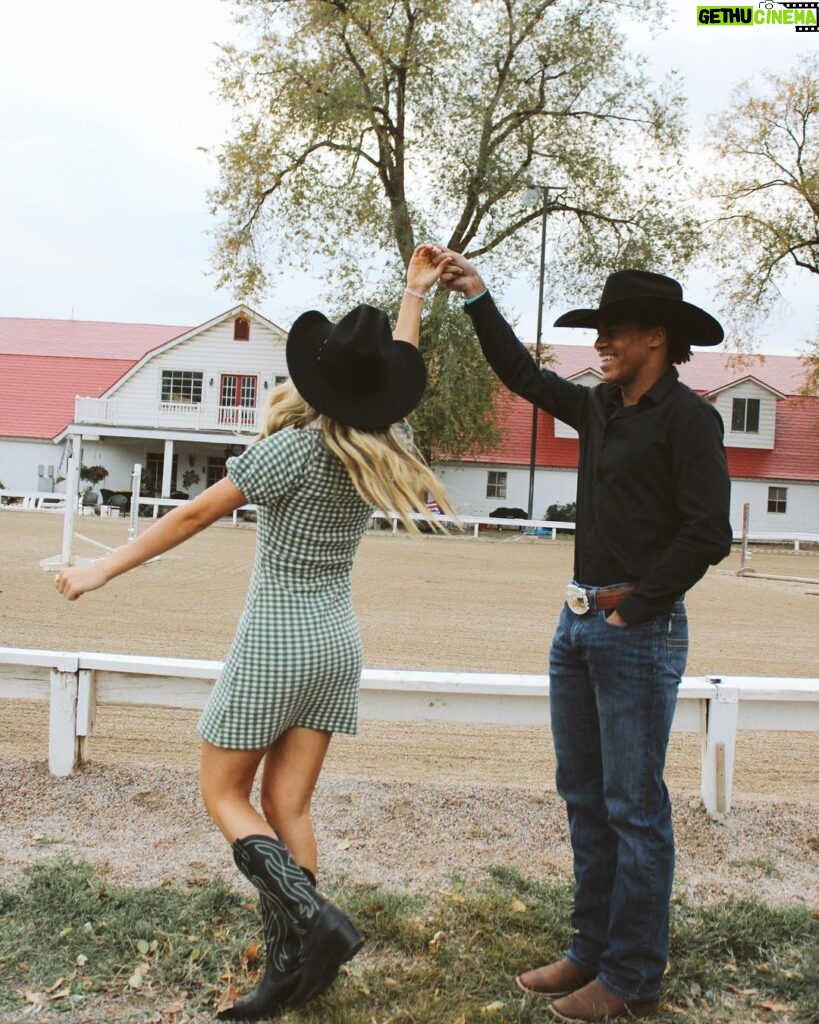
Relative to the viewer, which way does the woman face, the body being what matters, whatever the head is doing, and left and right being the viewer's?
facing away from the viewer and to the left of the viewer

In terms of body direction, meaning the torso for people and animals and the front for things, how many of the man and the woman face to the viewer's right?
0

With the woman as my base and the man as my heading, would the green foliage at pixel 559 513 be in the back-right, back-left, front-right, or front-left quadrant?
front-left

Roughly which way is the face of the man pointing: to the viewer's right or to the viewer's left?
to the viewer's left

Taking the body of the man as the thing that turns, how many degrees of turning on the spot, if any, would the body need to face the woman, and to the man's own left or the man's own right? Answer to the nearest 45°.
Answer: approximately 45° to the man's own right

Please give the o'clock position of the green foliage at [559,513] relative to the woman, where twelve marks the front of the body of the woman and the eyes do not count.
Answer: The green foliage is roughly at 2 o'clock from the woman.

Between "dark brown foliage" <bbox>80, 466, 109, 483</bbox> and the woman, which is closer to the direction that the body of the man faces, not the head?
the woman

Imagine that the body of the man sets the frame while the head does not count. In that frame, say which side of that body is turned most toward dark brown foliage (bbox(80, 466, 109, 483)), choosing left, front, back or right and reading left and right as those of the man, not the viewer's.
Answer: right

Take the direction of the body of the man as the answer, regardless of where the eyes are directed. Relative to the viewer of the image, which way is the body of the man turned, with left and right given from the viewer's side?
facing the viewer and to the left of the viewer

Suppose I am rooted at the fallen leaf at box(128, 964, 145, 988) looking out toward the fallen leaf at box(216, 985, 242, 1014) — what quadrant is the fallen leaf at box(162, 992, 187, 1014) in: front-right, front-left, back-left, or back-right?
front-right

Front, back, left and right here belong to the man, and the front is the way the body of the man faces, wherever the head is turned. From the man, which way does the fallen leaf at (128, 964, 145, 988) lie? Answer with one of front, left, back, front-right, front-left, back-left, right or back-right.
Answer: front-right

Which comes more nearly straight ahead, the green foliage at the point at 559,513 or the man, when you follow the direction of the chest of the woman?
the green foliage
